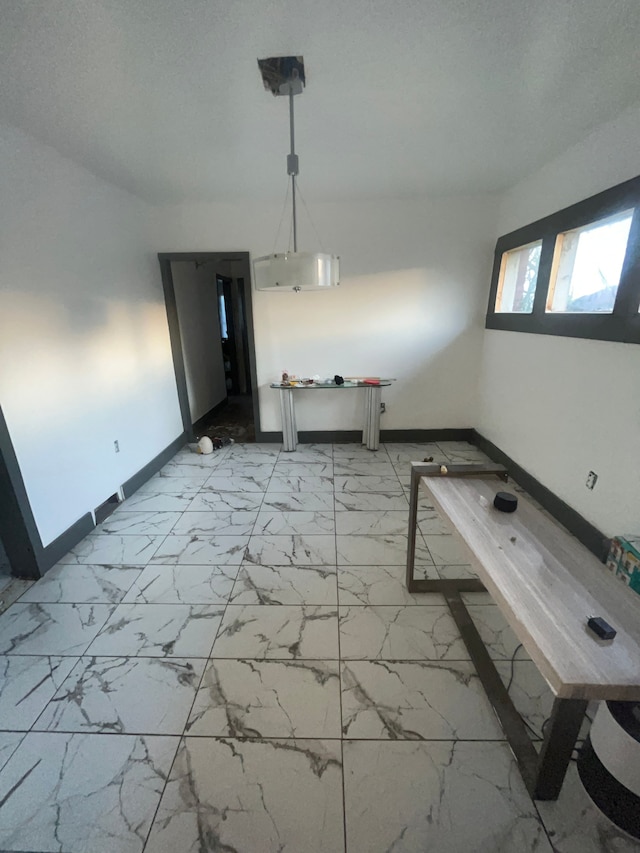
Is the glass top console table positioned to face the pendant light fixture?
yes

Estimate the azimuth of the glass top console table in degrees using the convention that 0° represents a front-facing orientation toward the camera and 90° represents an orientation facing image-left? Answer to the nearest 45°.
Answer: approximately 0°

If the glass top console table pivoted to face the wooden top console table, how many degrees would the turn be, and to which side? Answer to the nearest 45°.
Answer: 0° — it already faces it

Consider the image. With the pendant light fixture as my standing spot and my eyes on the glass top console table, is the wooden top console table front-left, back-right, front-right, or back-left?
back-right

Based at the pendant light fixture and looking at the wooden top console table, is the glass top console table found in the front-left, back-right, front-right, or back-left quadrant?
back-left
